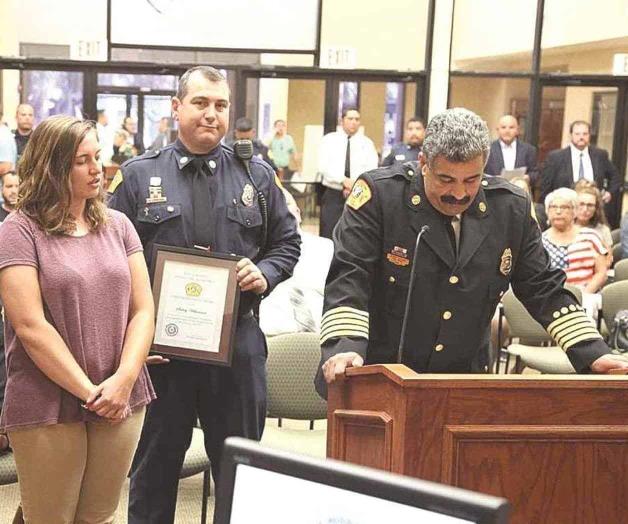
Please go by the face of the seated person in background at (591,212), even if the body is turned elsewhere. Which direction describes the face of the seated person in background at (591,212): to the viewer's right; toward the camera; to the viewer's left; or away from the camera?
toward the camera

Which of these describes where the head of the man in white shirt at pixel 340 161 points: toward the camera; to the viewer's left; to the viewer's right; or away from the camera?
toward the camera

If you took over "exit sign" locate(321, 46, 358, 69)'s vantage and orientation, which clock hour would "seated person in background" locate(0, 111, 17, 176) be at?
The seated person in background is roughly at 2 o'clock from the exit sign.

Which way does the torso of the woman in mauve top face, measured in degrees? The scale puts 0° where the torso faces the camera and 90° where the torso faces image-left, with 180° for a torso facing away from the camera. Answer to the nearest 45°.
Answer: approximately 315°

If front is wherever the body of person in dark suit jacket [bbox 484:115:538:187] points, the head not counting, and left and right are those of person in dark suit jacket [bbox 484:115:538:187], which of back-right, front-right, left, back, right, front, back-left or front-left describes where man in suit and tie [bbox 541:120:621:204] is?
left

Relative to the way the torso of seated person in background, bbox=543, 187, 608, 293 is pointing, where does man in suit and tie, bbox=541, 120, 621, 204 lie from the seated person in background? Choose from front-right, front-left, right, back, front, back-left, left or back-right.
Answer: back-right

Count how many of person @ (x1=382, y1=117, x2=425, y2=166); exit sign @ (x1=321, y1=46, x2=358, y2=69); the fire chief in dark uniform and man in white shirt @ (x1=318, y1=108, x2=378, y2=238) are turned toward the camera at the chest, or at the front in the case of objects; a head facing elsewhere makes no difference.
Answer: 4

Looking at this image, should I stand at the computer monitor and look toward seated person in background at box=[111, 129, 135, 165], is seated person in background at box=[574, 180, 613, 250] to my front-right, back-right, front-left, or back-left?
front-right

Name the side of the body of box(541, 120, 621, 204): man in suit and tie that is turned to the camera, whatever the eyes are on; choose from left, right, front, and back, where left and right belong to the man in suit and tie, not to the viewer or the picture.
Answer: front

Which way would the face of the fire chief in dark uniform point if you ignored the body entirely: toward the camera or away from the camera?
toward the camera

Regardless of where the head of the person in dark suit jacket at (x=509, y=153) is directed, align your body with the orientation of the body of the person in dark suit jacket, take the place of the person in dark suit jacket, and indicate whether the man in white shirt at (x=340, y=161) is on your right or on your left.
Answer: on your right

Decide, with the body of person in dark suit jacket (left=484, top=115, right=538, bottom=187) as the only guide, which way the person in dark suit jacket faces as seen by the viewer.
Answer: toward the camera

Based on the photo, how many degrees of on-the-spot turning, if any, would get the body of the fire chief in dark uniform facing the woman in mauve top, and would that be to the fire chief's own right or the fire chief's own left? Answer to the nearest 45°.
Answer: approximately 90° to the fire chief's own right

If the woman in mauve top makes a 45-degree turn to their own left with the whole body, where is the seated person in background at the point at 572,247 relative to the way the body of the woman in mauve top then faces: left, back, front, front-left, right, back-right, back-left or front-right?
front-left

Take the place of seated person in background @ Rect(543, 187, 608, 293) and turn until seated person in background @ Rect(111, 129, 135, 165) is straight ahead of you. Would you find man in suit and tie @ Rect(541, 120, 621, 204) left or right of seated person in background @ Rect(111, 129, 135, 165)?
right

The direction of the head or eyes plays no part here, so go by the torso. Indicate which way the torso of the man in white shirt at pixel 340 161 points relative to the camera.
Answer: toward the camera

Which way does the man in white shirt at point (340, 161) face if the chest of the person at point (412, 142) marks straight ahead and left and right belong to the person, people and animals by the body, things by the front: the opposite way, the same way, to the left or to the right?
the same way

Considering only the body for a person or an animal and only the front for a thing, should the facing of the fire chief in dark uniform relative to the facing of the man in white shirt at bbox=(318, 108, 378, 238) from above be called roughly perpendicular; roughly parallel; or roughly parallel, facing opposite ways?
roughly parallel
